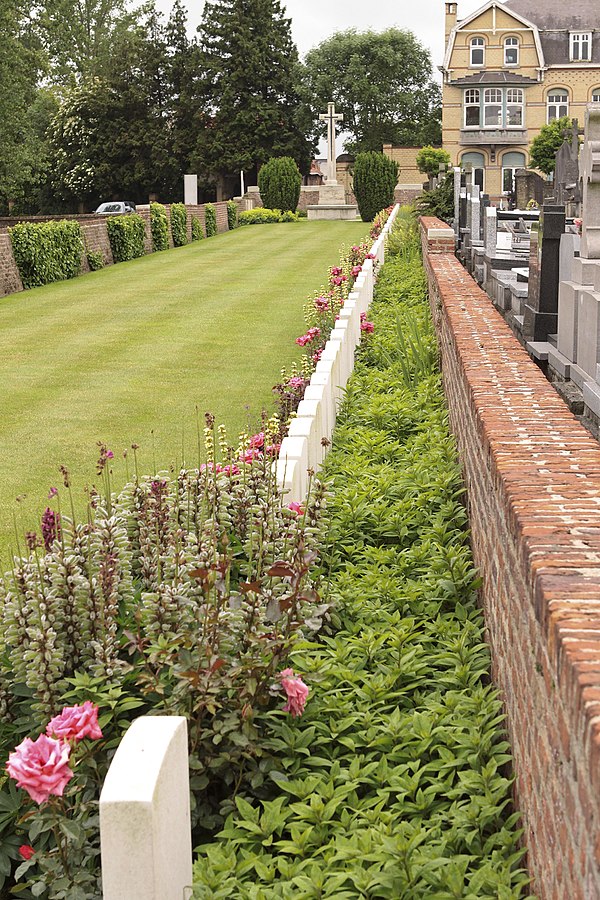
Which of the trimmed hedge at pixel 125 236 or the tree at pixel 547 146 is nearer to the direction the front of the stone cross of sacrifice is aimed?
the trimmed hedge

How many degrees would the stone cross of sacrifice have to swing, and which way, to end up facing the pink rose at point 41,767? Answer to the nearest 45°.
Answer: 0° — it already faces it

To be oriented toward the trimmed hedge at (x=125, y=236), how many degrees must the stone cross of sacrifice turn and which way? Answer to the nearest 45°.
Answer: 0° — it already faces it

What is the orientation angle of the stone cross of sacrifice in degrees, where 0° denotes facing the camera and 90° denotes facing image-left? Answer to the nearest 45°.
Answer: approximately 0°

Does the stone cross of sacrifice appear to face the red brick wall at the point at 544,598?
yes

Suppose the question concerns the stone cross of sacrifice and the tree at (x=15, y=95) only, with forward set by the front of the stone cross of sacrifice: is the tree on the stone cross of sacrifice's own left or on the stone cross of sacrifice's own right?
on the stone cross of sacrifice's own right

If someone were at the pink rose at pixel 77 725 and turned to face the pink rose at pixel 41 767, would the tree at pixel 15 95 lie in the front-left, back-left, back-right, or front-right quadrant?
back-right

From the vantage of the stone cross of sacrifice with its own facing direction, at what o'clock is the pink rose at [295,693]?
The pink rose is roughly at 12 o'clock from the stone cross of sacrifice.
